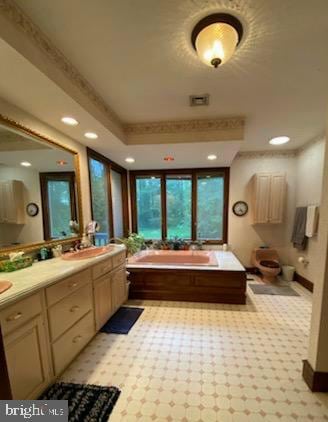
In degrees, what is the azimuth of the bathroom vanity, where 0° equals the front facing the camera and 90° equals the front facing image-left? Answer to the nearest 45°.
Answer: approximately 315°

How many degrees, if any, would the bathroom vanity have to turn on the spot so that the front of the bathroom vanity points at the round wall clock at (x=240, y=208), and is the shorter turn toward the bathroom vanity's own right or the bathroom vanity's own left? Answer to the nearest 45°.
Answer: approximately 45° to the bathroom vanity's own left

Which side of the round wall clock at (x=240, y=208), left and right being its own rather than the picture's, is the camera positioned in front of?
front

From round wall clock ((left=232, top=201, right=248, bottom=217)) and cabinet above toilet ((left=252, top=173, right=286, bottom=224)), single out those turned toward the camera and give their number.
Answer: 2

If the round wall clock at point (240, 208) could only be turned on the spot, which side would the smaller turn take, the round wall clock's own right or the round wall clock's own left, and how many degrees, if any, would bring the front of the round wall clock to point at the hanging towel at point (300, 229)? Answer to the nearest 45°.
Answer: approximately 90° to the round wall clock's own left

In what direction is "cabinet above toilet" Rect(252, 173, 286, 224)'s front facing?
toward the camera

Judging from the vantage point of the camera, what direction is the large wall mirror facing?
facing the viewer and to the right of the viewer

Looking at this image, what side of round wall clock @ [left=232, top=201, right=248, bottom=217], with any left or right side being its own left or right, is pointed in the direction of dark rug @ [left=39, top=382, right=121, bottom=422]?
front

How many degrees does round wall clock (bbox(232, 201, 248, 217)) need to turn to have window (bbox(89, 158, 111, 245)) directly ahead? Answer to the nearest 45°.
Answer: approximately 45° to its right

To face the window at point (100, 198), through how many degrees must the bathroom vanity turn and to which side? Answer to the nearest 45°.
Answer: approximately 90° to its left

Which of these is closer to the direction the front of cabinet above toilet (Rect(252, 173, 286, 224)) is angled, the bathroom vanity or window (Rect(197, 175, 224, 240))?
the bathroom vanity

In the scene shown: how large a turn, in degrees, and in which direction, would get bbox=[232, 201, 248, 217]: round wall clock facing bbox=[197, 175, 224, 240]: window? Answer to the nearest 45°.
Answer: approximately 90° to its right

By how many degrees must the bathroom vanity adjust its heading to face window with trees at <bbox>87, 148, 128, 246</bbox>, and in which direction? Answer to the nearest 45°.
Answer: approximately 90° to its left

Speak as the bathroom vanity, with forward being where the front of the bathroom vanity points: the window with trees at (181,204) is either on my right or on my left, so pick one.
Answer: on my left
